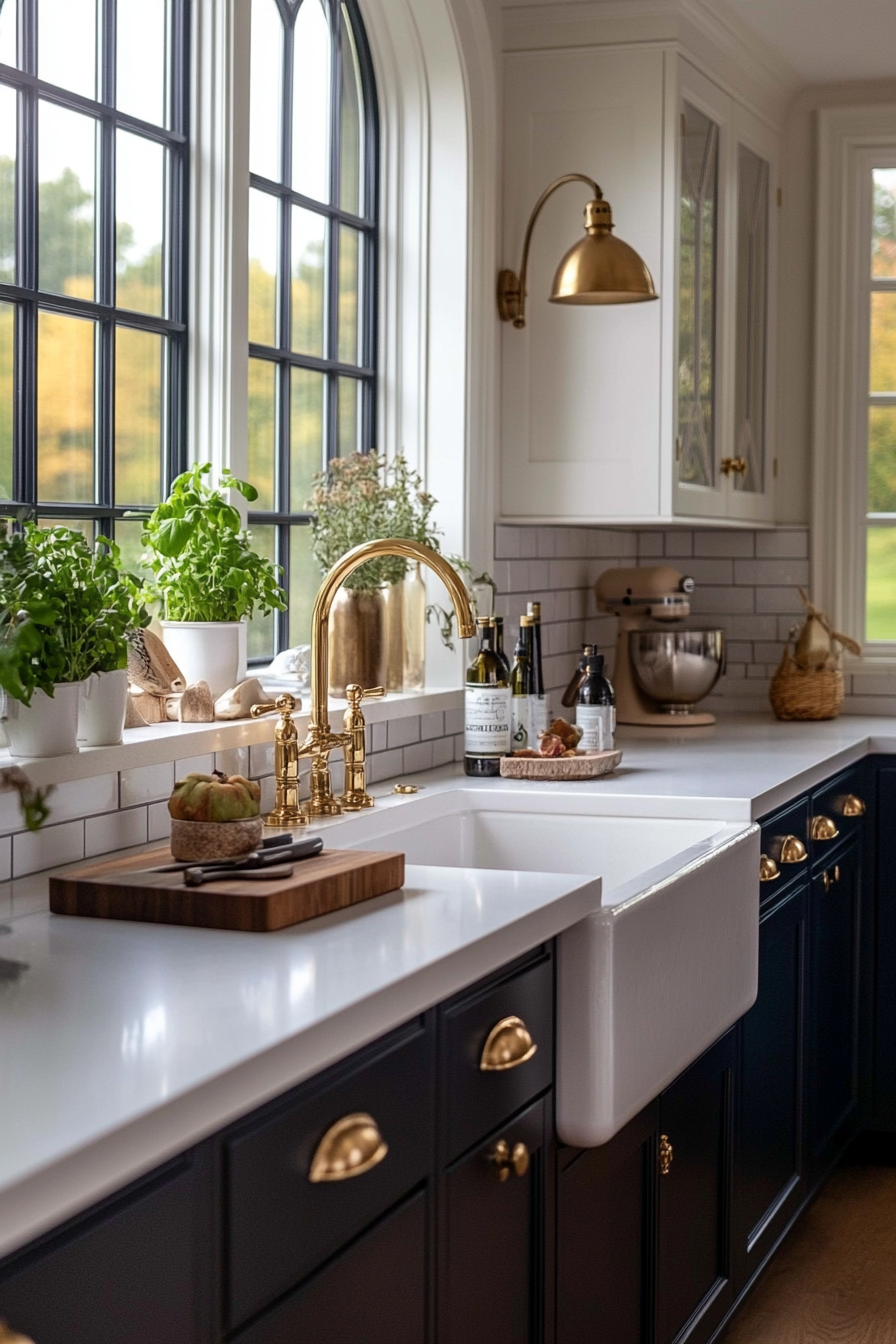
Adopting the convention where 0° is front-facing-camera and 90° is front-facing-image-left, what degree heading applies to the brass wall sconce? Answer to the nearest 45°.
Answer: approximately 315°

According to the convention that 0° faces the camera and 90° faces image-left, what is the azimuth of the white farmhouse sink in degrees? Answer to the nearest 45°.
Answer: approximately 315°

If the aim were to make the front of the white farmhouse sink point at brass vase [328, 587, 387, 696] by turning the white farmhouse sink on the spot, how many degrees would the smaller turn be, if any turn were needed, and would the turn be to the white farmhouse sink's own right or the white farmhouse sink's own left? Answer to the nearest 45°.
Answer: approximately 180°

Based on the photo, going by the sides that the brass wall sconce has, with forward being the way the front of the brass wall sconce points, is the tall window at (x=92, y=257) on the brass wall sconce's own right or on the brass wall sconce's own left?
on the brass wall sconce's own right

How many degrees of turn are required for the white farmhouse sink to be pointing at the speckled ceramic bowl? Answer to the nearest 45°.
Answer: approximately 90° to its right

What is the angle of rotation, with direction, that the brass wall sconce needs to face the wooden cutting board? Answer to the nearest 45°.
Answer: approximately 45° to its right

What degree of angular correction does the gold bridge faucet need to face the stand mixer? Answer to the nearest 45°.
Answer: approximately 90° to its left

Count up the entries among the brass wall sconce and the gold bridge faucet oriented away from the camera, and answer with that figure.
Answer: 0

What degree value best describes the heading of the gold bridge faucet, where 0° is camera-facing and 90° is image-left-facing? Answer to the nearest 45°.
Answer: approximately 315°

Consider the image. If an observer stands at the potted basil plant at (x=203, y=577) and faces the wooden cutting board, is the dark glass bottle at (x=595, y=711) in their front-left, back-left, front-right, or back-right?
back-left

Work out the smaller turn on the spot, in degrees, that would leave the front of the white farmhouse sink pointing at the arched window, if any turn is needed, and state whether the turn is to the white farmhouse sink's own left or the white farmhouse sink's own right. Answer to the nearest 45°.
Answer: approximately 180°
